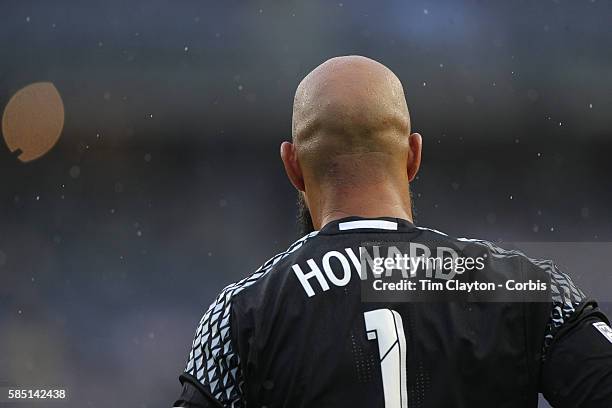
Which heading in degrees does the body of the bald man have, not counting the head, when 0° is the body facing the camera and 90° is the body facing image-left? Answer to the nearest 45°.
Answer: approximately 180°

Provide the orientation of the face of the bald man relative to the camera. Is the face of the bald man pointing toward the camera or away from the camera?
away from the camera
